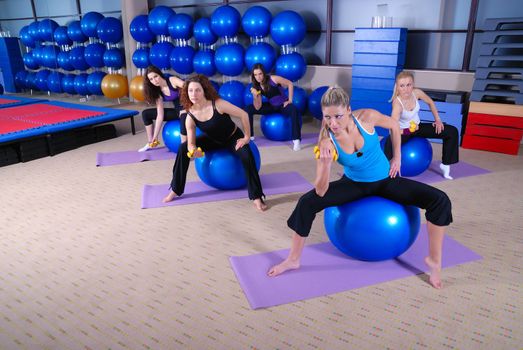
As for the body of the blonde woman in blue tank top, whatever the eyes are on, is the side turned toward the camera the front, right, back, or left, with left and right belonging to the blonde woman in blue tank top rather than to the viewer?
front

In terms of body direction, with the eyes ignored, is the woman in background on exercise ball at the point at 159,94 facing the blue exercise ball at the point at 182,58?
no

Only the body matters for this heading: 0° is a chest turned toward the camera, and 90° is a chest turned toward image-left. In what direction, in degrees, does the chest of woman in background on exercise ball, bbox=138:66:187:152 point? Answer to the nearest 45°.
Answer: approximately 45°

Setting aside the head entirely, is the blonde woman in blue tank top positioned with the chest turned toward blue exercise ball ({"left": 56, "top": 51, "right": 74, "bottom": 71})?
no

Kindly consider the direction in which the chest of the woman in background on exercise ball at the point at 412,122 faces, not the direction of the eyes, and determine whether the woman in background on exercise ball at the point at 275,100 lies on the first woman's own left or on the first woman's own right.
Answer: on the first woman's own right

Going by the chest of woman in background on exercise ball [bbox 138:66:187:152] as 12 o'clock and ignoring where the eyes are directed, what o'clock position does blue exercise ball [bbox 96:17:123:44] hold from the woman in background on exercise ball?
The blue exercise ball is roughly at 4 o'clock from the woman in background on exercise ball.

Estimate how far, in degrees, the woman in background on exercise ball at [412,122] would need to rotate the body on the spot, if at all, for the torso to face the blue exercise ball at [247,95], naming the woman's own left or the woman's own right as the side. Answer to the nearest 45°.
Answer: approximately 135° to the woman's own right

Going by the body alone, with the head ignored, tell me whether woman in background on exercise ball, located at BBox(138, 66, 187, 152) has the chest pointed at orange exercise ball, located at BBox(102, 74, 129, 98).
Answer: no

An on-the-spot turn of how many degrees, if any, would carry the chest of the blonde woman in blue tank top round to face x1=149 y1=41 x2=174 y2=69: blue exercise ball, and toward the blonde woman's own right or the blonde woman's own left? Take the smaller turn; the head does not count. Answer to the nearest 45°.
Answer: approximately 135° to the blonde woman's own right

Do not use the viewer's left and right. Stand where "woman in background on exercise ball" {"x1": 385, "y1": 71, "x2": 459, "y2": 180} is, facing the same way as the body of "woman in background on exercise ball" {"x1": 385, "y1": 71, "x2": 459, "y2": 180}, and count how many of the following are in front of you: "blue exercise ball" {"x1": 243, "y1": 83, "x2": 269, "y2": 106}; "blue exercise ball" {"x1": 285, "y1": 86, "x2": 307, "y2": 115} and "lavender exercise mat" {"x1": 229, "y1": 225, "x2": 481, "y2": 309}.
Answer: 1

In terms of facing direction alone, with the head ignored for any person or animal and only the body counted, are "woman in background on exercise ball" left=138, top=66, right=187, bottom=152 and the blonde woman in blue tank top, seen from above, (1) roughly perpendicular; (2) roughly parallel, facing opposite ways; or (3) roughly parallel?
roughly parallel

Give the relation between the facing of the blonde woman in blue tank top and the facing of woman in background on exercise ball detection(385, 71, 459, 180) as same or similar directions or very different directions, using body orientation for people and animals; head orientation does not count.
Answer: same or similar directions

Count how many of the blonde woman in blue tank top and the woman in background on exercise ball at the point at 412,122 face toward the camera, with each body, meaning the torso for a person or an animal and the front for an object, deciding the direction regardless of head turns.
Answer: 2

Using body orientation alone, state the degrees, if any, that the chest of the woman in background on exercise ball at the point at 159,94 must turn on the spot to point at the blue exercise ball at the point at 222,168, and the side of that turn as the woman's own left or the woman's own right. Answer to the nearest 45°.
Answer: approximately 45° to the woman's own left

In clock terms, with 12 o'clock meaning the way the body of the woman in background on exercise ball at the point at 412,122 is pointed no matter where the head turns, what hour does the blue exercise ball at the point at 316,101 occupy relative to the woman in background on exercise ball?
The blue exercise ball is roughly at 5 o'clock from the woman in background on exercise ball.

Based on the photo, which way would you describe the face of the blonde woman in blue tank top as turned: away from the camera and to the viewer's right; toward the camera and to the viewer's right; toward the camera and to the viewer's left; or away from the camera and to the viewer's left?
toward the camera and to the viewer's left

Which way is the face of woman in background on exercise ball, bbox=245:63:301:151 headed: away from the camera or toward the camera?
toward the camera

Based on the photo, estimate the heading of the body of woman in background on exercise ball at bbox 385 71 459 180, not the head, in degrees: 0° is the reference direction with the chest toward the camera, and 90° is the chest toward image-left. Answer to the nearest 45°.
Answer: approximately 0°

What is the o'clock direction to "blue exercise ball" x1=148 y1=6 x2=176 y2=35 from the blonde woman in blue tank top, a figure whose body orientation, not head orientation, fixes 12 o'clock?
The blue exercise ball is roughly at 5 o'clock from the blonde woman in blue tank top.
